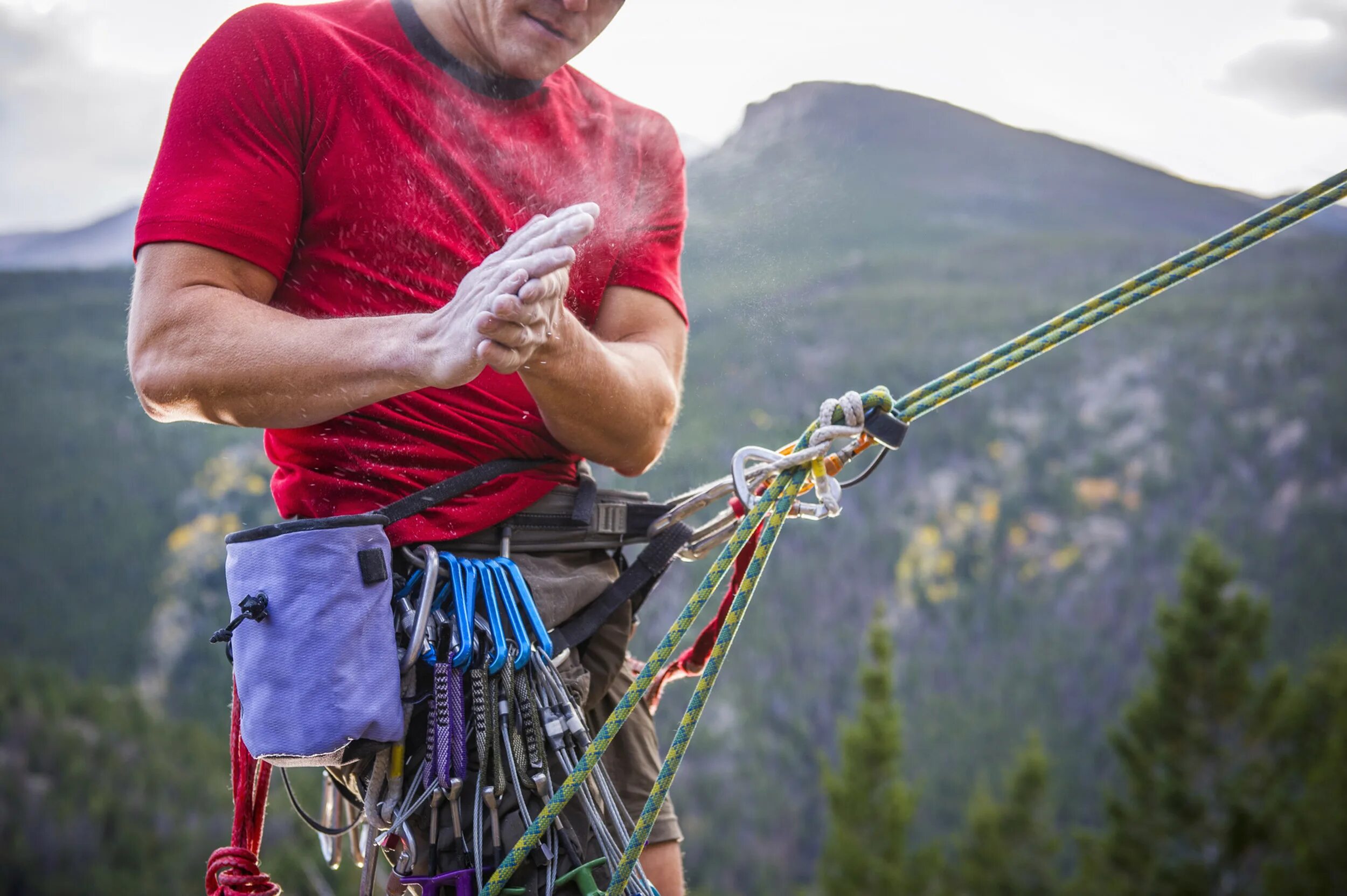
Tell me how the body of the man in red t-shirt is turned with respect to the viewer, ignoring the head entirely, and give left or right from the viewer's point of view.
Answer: facing the viewer and to the right of the viewer

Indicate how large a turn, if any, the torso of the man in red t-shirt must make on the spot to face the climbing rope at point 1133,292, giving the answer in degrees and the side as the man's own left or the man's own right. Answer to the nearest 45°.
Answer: approximately 45° to the man's own left

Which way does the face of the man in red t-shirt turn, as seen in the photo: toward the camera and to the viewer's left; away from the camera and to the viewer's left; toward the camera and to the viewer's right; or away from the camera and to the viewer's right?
toward the camera and to the viewer's right

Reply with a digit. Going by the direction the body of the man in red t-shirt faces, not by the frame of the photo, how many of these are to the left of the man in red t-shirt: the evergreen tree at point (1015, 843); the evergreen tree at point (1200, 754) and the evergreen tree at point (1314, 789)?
3

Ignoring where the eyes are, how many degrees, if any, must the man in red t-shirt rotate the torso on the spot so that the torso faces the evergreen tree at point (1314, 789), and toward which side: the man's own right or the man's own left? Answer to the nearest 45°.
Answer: approximately 90° to the man's own left
